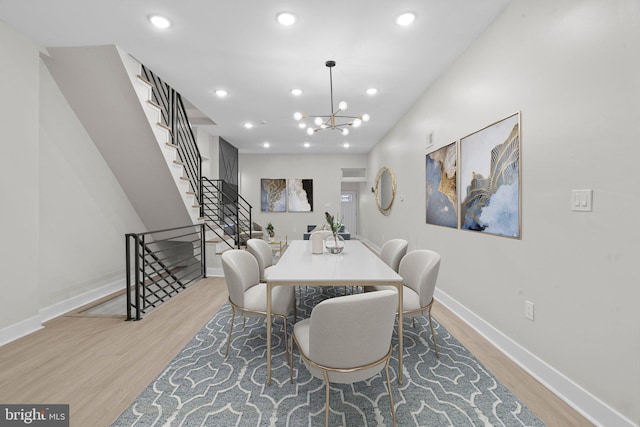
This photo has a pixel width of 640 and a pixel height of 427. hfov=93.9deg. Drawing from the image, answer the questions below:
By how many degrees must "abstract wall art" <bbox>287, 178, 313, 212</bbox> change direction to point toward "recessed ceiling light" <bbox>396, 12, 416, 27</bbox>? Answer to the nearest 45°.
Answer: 0° — it already faces it

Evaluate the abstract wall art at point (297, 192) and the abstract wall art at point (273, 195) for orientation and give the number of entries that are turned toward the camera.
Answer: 2

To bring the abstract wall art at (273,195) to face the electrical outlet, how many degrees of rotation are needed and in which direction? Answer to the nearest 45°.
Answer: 0° — it already faces it

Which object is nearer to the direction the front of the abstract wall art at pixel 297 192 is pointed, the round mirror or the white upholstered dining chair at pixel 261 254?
the white upholstered dining chair

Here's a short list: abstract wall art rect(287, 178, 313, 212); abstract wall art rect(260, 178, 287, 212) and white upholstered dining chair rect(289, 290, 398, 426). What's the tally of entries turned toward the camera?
2

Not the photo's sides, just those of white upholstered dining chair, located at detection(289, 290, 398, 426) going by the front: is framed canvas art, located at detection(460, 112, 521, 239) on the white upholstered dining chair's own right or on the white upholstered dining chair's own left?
on the white upholstered dining chair's own right

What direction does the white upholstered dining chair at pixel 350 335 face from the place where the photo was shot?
facing away from the viewer and to the left of the viewer
